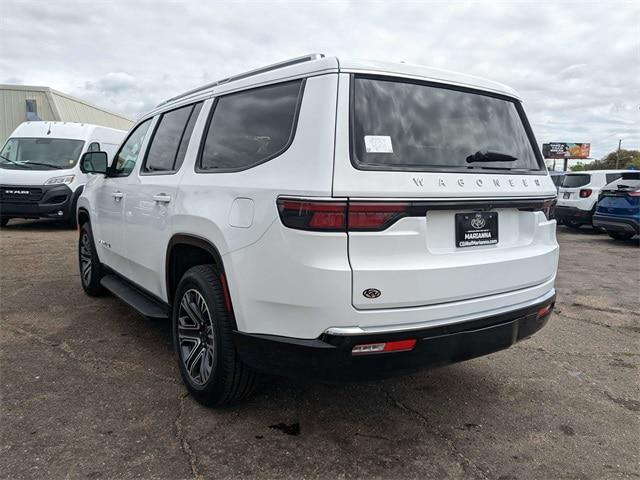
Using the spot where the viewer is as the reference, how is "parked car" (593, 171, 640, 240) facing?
facing away from the viewer and to the right of the viewer

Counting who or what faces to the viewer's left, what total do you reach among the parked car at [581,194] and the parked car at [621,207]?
0

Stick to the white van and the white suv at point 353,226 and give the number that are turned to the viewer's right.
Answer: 0

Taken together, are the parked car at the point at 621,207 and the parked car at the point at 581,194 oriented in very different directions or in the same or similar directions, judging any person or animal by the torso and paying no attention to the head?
same or similar directions

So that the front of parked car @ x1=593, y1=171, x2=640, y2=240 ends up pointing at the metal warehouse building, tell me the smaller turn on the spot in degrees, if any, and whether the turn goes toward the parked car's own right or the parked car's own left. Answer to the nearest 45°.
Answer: approximately 135° to the parked car's own left

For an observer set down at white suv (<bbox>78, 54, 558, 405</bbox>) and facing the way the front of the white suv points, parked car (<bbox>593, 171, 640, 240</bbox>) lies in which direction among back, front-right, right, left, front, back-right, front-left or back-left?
right

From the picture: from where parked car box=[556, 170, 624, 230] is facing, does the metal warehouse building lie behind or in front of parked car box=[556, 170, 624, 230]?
behind

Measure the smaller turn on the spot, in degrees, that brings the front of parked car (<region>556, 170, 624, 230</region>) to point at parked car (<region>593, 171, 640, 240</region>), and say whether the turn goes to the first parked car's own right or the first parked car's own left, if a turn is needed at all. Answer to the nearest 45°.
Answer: approximately 135° to the first parked car's own right

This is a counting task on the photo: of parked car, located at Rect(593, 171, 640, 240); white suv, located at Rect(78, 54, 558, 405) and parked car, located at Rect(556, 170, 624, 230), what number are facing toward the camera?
0

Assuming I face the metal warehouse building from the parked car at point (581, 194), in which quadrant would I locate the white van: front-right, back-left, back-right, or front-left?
front-left
